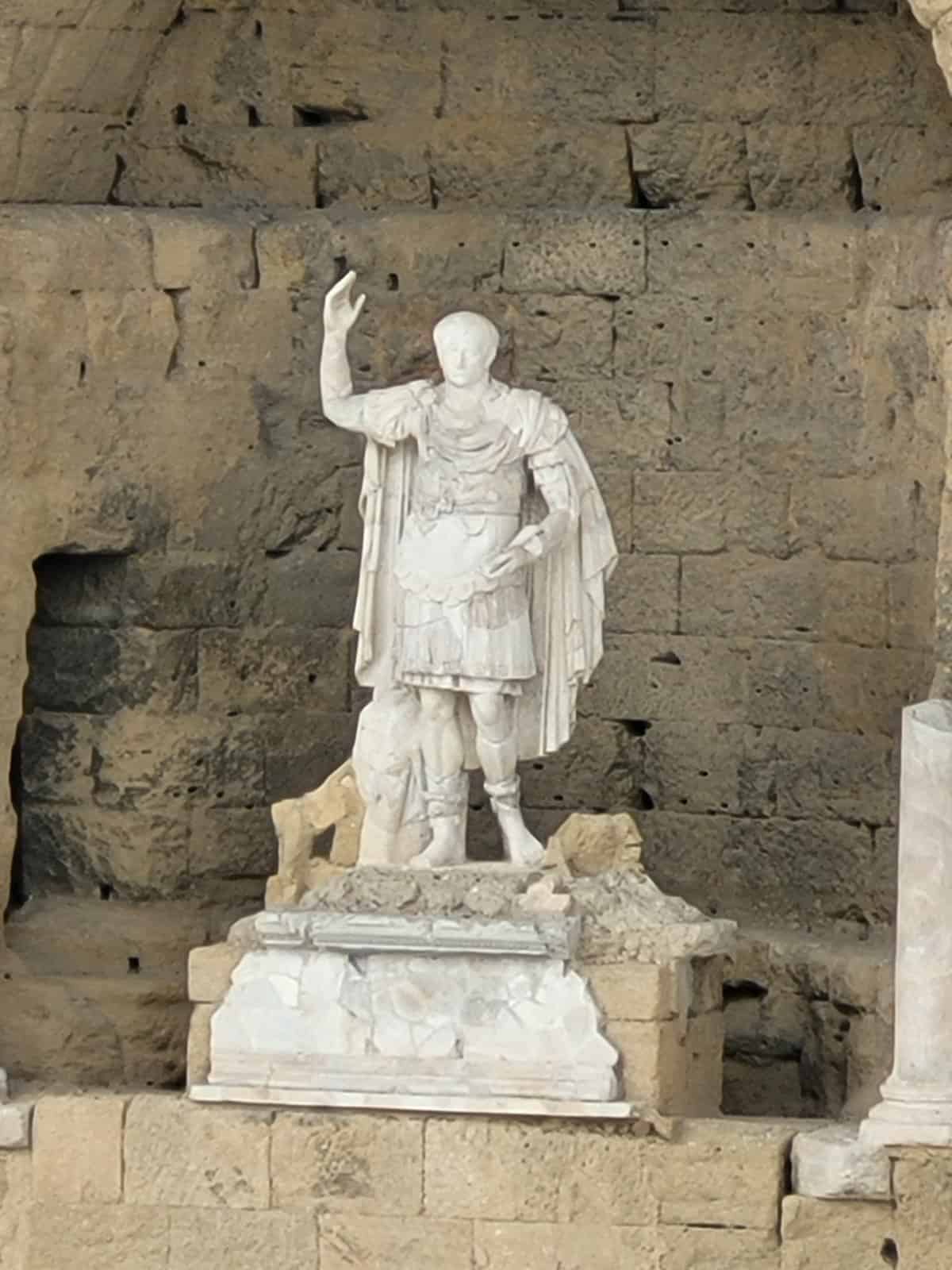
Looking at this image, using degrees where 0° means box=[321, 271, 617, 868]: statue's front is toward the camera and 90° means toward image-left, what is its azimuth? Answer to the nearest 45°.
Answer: approximately 0°
